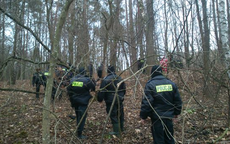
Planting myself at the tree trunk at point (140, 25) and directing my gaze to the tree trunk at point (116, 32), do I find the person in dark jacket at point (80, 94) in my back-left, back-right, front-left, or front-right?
front-left

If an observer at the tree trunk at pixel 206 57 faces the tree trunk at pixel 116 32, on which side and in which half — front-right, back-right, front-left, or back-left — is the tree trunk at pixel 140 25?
front-right

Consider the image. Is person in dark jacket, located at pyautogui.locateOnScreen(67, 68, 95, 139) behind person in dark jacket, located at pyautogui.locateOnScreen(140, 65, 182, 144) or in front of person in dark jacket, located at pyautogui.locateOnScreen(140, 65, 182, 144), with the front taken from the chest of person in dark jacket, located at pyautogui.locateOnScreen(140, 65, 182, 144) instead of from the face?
in front

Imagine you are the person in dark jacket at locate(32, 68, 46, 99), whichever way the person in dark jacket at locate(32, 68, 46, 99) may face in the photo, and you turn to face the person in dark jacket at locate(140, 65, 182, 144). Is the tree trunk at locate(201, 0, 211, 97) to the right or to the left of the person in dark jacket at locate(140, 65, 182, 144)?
left

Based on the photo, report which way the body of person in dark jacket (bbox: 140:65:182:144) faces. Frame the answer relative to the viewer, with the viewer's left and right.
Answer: facing away from the viewer and to the left of the viewer

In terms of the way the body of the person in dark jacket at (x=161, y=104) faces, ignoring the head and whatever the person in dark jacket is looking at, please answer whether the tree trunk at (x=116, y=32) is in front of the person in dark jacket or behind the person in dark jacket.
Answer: in front

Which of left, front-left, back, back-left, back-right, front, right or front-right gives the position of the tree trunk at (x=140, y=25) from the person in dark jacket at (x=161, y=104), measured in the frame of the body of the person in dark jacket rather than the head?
front-right

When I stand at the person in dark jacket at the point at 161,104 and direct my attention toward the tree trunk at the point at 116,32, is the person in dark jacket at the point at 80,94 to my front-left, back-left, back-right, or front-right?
front-left
